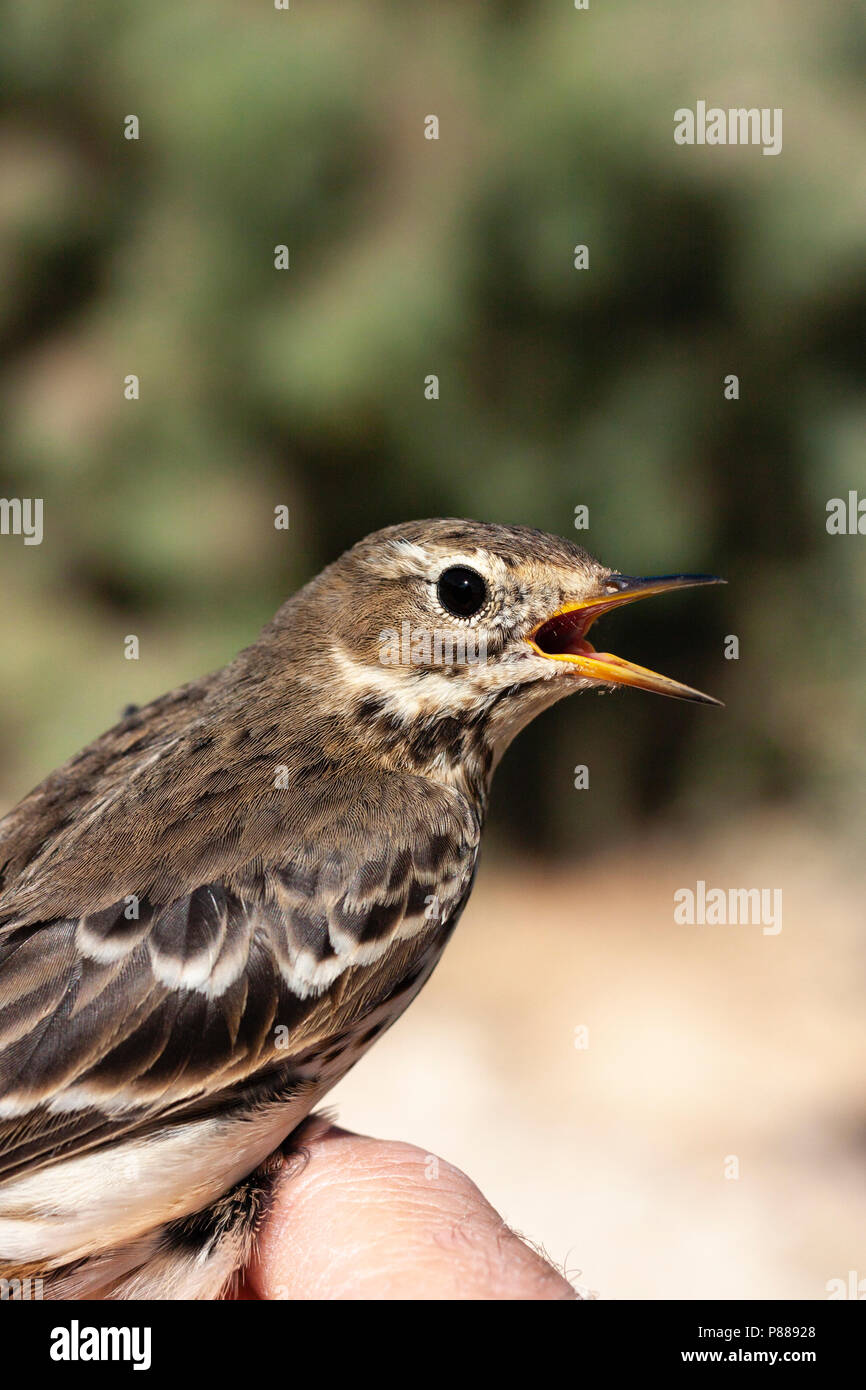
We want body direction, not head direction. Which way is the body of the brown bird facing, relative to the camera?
to the viewer's right
